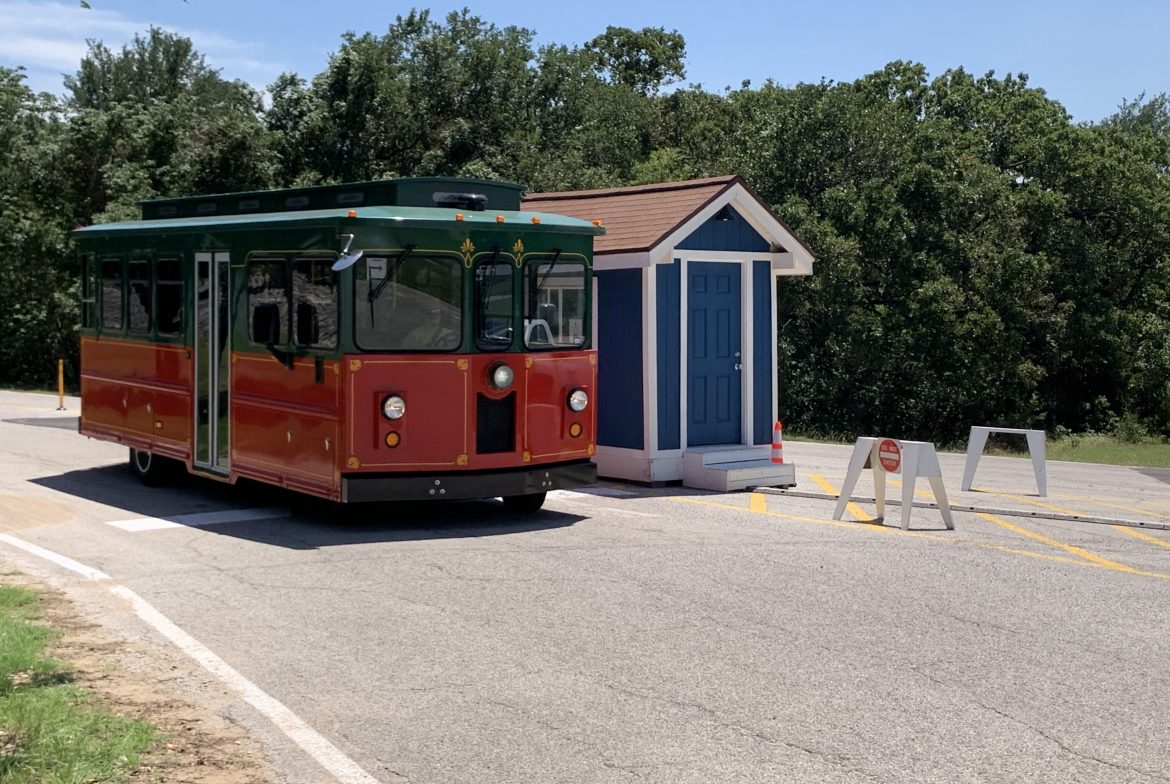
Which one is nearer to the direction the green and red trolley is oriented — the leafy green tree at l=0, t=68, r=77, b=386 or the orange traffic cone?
the orange traffic cone

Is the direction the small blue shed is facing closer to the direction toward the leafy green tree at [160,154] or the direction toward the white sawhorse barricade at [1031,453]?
the white sawhorse barricade

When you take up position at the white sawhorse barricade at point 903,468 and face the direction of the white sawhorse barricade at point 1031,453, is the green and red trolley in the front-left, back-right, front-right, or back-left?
back-left

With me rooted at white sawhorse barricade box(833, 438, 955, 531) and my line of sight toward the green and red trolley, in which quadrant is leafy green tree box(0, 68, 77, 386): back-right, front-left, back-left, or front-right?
front-right

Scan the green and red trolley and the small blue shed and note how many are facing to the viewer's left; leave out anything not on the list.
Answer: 0

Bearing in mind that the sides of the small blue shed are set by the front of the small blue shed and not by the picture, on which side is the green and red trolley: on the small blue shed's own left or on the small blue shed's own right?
on the small blue shed's own right

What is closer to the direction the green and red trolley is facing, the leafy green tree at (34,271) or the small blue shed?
the small blue shed

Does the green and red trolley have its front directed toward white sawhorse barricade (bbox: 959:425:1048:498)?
no

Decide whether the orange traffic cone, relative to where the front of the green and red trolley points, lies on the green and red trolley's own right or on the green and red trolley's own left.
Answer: on the green and red trolley's own left

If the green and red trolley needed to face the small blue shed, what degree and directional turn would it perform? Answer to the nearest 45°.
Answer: approximately 90° to its left

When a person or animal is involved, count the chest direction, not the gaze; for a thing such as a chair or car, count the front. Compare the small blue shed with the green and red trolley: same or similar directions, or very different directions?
same or similar directions

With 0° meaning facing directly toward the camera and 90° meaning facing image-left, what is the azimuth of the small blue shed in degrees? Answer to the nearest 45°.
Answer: approximately 315°

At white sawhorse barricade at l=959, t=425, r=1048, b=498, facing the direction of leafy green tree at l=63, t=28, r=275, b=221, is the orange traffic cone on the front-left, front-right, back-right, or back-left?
front-left

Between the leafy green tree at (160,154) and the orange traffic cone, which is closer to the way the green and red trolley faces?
the orange traffic cone

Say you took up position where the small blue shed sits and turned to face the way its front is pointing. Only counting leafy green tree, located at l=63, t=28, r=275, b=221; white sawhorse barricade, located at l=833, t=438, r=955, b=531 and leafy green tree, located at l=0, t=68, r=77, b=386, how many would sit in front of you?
1

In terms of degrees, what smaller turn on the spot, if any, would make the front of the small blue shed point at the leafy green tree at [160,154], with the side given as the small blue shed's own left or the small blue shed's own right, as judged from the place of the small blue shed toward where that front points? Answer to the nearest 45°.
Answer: approximately 180°
